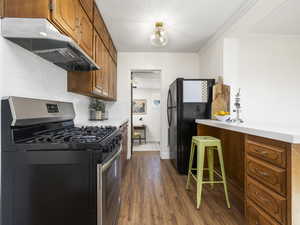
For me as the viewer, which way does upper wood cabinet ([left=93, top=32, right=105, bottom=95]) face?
facing to the right of the viewer

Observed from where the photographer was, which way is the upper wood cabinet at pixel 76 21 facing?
facing to the right of the viewer

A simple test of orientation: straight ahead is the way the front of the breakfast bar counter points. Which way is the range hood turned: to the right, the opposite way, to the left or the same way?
the opposite way

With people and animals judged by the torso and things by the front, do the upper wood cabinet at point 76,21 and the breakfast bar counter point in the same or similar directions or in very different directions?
very different directions

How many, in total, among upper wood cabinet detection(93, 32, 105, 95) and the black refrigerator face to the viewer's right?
1

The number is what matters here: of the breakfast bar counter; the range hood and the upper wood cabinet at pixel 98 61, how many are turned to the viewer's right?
2

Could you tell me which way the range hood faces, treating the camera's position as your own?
facing to the right of the viewer

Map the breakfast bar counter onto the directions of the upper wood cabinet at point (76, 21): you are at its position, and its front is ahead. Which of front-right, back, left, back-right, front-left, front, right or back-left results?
front-right

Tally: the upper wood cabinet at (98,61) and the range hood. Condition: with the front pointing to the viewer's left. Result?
0
